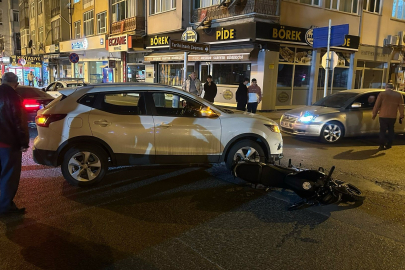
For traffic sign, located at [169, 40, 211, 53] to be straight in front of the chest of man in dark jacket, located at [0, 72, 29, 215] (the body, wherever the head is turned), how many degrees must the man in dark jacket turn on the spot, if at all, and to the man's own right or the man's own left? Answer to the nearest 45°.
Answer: approximately 45° to the man's own left

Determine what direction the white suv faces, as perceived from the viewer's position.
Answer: facing to the right of the viewer

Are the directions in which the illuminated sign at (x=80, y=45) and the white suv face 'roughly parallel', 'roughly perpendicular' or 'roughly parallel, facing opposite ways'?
roughly perpendicular

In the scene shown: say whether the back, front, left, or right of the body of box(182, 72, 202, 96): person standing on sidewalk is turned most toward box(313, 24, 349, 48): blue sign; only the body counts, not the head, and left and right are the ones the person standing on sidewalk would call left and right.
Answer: left

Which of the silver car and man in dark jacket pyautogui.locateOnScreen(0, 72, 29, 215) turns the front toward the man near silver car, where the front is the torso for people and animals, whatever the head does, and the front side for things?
the man in dark jacket

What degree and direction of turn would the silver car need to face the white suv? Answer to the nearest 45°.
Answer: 0° — it already faces it

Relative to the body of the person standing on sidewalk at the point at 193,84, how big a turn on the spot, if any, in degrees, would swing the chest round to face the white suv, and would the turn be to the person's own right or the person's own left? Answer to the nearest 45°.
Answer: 0° — they already face it

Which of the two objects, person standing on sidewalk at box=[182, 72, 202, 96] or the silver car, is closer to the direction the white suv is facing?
the silver car

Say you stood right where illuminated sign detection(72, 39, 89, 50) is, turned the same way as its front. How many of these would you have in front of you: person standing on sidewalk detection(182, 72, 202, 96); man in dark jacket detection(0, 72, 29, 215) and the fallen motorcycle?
3

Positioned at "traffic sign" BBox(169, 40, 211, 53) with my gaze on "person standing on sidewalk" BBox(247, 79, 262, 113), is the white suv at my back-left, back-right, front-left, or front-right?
back-right

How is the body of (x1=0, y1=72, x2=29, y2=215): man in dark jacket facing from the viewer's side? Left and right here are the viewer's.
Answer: facing to the right of the viewer
